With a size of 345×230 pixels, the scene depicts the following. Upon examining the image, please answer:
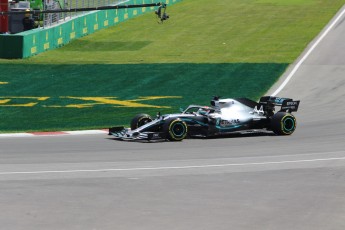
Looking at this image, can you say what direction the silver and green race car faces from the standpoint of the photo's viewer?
facing the viewer and to the left of the viewer
